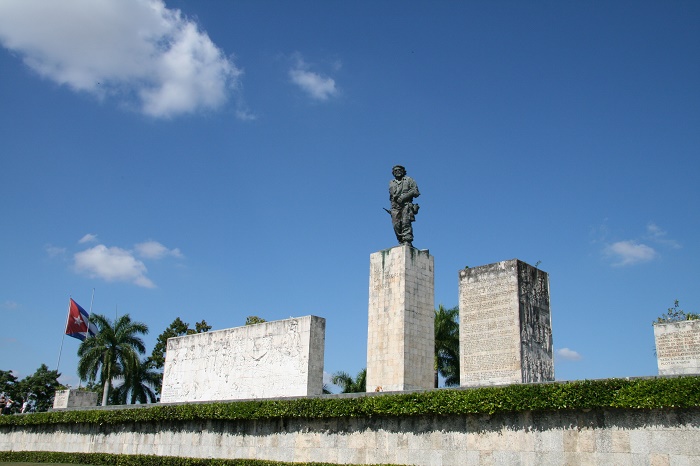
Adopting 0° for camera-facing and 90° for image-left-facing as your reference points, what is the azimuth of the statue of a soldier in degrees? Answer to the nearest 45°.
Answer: approximately 45°

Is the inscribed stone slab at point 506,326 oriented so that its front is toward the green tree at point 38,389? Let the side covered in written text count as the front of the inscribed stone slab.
no

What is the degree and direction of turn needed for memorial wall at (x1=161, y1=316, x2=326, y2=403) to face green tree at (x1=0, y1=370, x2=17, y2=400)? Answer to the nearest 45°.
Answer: approximately 90° to its right

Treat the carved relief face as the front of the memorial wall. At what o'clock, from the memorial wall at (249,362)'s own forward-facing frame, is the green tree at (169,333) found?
The green tree is roughly at 4 o'clock from the memorial wall.

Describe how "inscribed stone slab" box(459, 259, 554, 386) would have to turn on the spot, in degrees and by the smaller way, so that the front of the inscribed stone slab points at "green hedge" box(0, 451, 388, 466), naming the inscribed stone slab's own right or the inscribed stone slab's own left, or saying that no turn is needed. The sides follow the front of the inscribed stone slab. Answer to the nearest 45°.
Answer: approximately 45° to the inscribed stone slab's own right

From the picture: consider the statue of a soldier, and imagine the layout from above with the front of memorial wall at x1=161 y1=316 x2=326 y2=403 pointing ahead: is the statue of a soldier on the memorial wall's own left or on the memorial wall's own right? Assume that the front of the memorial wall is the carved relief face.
on the memorial wall's own left

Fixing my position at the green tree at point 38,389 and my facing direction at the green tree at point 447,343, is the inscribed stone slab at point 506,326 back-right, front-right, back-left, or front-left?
front-right

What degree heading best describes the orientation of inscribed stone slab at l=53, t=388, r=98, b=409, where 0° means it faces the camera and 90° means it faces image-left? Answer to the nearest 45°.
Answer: approximately 45°

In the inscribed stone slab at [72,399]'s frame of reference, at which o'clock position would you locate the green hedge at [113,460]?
The green hedge is roughly at 10 o'clock from the inscribed stone slab.

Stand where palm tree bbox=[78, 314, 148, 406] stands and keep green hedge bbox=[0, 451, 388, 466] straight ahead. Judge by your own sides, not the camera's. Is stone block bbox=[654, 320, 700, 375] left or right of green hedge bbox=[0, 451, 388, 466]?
left

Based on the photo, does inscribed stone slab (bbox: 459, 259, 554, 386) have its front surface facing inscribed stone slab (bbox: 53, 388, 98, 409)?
no

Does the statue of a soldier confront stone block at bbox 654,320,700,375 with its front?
no

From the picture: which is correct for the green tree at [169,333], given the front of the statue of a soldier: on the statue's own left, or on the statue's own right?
on the statue's own right

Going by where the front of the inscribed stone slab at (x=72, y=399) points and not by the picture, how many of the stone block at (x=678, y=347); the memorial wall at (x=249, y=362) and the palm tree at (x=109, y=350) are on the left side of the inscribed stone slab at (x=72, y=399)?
2

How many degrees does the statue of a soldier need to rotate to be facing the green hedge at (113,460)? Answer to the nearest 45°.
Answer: approximately 45° to its right

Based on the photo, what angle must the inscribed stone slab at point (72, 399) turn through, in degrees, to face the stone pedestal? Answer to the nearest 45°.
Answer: approximately 90° to its left

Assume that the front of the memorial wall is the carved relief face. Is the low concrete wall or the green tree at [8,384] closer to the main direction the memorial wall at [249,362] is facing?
the low concrete wall

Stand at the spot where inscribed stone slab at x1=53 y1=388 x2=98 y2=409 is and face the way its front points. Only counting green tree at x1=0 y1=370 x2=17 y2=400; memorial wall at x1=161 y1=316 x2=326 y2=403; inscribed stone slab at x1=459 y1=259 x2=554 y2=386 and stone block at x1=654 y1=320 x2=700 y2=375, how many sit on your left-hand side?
3

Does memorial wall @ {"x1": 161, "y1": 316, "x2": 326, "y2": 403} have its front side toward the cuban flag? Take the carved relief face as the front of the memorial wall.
no
